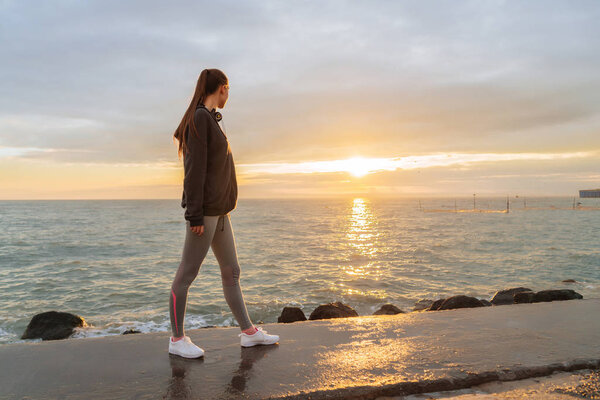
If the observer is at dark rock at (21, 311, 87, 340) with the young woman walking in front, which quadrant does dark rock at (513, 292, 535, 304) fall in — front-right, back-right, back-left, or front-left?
front-left

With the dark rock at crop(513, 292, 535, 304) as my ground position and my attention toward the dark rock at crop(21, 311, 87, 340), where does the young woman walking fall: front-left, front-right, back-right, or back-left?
front-left

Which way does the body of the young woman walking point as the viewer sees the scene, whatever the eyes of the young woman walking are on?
to the viewer's right

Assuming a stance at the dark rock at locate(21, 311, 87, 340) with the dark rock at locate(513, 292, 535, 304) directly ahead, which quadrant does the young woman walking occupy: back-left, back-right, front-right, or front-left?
front-right

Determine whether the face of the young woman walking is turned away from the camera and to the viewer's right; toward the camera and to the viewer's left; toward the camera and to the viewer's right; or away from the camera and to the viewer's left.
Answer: away from the camera and to the viewer's right

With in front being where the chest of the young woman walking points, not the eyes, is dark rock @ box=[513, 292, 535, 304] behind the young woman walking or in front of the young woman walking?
in front

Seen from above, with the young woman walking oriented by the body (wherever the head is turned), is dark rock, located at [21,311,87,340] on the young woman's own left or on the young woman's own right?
on the young woman's own left
